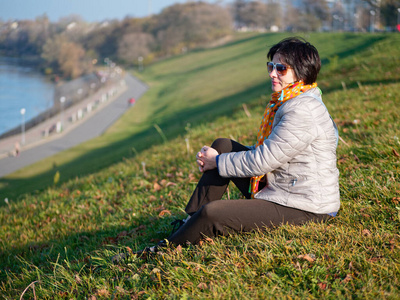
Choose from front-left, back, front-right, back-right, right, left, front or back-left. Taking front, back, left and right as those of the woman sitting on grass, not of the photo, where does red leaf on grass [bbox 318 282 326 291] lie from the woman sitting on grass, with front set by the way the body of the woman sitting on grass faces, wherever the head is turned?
left

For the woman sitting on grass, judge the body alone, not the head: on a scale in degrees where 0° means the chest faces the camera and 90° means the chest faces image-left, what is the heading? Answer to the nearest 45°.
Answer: approximately 90°

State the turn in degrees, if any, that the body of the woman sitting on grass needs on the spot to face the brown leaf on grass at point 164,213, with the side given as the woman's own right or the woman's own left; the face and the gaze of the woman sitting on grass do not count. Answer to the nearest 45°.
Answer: approximately 45° to the woman's own right

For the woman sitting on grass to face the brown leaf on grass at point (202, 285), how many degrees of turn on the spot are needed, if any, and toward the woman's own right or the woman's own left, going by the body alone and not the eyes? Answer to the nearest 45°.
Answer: approximately 45° to the woman's own left

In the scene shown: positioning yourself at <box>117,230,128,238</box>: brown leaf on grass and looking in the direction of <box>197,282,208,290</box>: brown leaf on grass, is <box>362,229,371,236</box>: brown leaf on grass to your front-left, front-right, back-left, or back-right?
front-left

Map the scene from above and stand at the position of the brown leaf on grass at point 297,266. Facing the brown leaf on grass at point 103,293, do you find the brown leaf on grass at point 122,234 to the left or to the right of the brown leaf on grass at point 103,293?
right

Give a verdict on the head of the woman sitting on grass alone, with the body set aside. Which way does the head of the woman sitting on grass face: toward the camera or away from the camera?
toward the camera

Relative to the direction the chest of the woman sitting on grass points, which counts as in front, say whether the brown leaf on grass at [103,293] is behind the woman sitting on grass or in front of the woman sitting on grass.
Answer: in front
